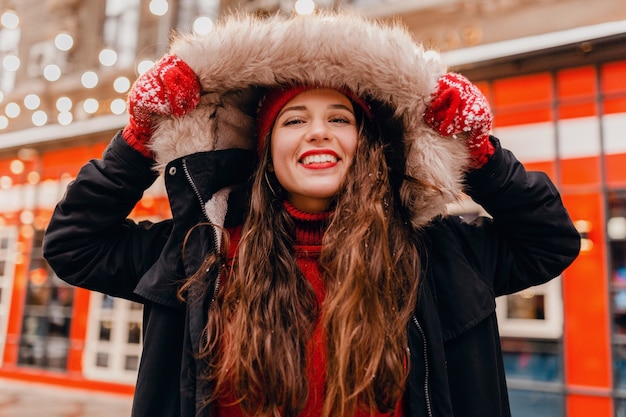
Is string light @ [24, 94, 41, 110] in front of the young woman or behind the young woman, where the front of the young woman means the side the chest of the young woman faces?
behind

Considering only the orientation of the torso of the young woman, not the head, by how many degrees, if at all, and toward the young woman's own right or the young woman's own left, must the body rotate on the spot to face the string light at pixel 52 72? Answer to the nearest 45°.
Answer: approximately 135° to the young woman's own right

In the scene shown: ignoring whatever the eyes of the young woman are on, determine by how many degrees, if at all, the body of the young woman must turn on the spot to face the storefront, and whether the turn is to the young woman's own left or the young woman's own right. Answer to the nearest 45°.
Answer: approximately 135° to the young woman's own left

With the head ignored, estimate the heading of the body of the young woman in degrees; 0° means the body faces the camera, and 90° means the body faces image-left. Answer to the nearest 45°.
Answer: approximately 0°

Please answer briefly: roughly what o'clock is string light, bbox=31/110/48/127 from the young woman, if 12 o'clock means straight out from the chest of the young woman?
The string light is roughly at 5 o'clock from the young woman.

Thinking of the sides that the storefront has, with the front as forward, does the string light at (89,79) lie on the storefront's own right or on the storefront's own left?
on the storefront's own right

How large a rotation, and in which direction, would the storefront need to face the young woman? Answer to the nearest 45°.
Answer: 0° — it already faces them

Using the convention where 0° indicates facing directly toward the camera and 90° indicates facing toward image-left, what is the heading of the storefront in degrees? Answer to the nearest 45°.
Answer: approximately 45°

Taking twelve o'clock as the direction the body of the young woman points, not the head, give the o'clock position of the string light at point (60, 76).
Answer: The string light is roughly at 5 o'clock from the young woman.

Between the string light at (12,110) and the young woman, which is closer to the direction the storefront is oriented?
the young woman
